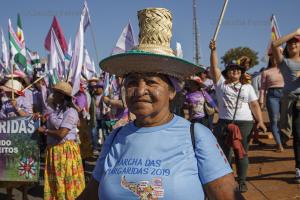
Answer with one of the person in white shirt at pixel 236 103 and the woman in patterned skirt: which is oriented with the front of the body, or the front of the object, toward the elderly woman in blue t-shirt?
the person in white shirt

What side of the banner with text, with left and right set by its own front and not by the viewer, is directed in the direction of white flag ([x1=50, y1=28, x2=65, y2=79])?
back

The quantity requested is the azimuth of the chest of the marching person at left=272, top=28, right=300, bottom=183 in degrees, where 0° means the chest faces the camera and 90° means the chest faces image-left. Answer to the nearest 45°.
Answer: approximately 0°

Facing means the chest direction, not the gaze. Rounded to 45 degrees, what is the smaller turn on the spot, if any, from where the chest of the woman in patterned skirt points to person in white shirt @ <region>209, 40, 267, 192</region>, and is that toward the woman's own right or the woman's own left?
approximately 180°

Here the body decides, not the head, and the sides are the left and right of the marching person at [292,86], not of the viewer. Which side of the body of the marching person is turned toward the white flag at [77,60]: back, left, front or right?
right

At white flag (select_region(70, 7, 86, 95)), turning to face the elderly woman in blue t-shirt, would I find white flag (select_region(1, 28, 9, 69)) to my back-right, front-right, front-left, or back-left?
back-right

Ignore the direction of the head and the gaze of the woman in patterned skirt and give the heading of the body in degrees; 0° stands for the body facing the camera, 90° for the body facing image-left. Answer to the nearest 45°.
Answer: approximately 90°

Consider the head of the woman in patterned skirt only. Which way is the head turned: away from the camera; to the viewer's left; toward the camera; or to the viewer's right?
to the viewer's left

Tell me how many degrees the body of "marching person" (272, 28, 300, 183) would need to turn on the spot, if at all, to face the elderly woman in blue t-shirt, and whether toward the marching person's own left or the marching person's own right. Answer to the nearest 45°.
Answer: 0° — they already face them

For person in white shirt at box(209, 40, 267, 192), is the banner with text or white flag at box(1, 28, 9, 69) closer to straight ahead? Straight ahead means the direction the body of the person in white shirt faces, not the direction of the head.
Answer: the banner with text
